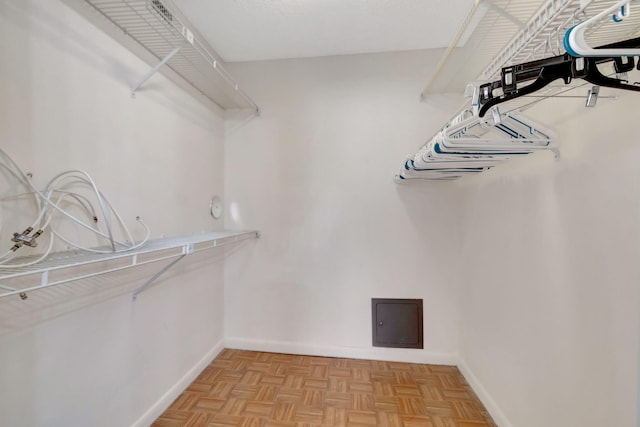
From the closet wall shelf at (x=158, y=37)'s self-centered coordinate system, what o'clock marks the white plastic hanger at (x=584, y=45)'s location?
The white plastic hanger is roughly at 2 o'clock from the closet wall shelf.

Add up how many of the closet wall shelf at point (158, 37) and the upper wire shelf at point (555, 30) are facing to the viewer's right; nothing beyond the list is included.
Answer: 1

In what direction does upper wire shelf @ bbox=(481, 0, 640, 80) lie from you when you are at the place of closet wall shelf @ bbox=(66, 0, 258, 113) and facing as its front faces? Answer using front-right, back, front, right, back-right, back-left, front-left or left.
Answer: front-right

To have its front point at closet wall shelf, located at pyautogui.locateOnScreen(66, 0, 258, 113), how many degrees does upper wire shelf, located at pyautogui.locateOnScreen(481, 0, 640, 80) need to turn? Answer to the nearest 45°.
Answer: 0° — it already faces it

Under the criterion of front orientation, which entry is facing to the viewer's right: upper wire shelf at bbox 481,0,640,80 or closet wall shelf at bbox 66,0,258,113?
the closet wall shelf

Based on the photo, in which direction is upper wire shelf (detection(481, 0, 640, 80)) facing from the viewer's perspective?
to the viewer's left

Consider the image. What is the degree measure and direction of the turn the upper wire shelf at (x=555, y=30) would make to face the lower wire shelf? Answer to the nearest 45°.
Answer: approximately 45° to its left

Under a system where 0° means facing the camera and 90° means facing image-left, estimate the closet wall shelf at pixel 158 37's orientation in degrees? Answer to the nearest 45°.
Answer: approximately 270°
